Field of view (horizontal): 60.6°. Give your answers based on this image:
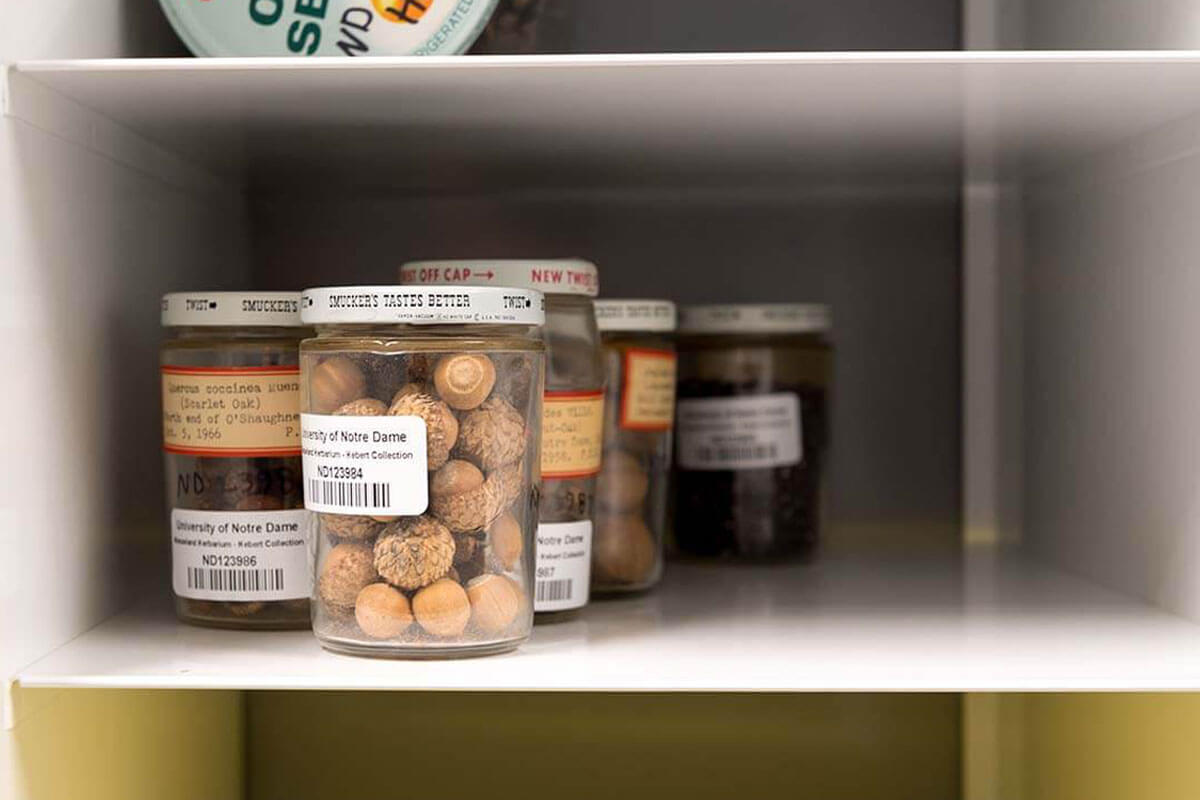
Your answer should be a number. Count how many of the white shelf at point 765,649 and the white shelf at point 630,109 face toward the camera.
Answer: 2

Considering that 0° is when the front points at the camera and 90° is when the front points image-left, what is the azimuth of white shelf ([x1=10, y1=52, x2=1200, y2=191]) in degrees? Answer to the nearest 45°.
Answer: approximately 0°
